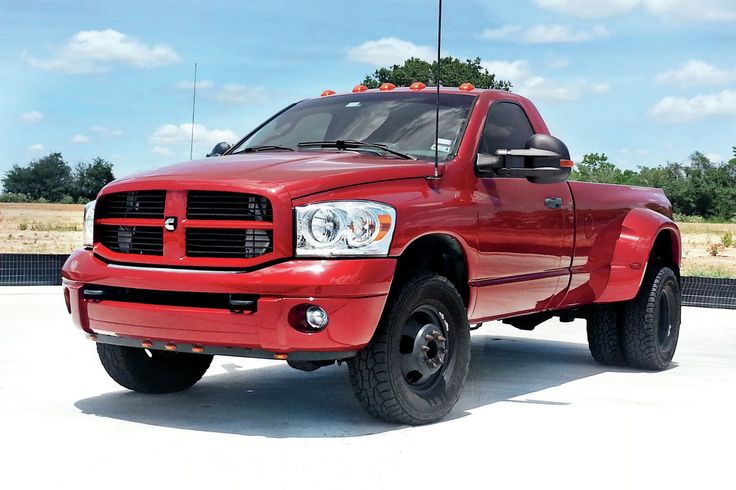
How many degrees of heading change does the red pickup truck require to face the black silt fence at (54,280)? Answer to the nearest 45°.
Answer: approximately 90° to its right

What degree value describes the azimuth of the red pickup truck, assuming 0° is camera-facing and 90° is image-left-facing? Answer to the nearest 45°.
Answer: approximately 45°

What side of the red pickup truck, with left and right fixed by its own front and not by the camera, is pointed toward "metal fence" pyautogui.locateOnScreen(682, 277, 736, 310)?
back
